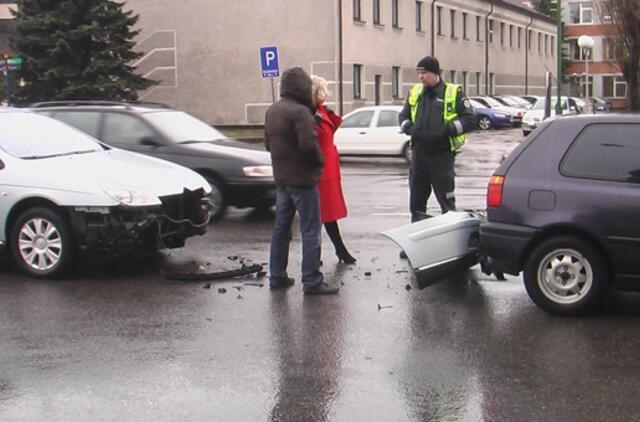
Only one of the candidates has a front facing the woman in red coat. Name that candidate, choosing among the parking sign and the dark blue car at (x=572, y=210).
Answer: the parking sign

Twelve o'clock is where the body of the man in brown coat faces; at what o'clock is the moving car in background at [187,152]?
The moving car in background is roughly at 10 o'clock from the man in brown coat.

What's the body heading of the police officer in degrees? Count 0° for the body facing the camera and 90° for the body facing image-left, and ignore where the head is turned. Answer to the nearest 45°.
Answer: approximately 45°

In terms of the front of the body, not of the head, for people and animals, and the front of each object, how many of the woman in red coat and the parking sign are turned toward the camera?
1

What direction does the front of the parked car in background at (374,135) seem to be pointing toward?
to the viewer's left

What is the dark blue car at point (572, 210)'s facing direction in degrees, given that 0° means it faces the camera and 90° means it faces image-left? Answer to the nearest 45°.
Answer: approximately 270°

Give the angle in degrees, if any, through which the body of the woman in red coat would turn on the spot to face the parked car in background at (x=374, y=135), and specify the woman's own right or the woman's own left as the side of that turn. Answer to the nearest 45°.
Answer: approximately 90° to the woman's own left
